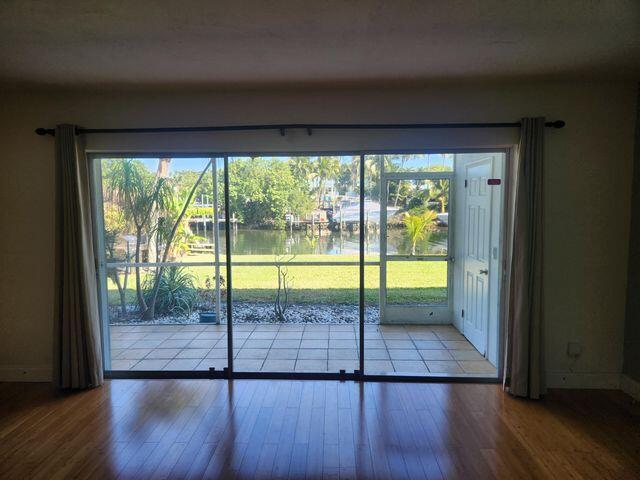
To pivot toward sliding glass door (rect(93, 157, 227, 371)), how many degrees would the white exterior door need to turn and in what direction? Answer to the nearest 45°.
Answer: approximately 45° to its left

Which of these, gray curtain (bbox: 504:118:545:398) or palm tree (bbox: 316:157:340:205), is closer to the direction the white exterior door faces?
the palm tree

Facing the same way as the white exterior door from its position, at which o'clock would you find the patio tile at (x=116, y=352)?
The patio tile is roughly at 11 o'clock from the white exterior door.

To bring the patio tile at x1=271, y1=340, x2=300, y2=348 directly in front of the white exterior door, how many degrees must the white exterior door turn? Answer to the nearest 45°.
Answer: approximately 45° to its left

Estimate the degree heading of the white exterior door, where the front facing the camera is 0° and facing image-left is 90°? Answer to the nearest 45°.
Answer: approximately 90°

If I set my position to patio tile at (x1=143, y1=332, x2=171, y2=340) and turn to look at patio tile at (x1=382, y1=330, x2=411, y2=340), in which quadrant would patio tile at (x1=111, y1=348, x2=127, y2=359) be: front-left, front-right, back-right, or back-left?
back-right
